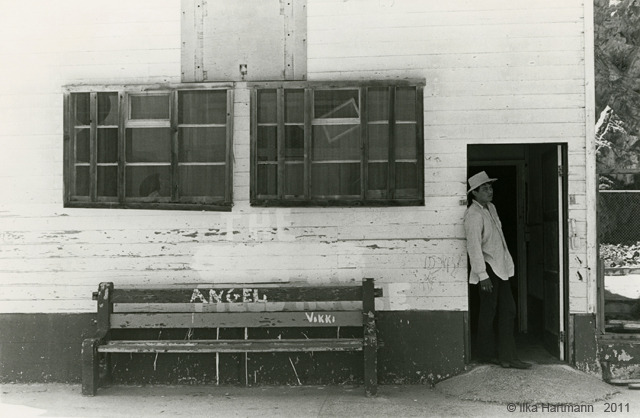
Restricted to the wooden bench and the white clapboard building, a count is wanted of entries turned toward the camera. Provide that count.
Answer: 2

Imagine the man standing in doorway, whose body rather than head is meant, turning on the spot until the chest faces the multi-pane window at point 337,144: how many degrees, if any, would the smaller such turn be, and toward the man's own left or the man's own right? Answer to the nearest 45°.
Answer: approximately 135° to the man's own right

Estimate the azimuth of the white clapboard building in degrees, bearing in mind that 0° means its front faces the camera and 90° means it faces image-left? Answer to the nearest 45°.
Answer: approximately 0°

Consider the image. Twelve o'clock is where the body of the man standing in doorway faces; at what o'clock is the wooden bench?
The wooden bench is roughly at 4 o'clock from the man standing in doorway.

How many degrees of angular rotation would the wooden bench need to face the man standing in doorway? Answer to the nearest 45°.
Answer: approximately 90° to its left
